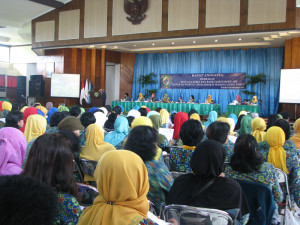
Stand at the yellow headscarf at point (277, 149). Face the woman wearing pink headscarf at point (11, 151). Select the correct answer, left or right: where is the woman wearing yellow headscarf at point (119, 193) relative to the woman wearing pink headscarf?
left

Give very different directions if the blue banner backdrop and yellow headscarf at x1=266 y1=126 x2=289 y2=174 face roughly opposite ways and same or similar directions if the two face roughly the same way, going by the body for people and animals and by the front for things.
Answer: very different directions

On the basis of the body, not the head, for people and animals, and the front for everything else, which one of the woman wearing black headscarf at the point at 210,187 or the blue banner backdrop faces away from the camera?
the woman wearing black headscarf

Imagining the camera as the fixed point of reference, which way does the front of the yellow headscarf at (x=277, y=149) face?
away from the camera

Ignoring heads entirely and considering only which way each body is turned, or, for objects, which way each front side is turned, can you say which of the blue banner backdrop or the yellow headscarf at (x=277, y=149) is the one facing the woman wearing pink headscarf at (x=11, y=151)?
the blue banner backdrop

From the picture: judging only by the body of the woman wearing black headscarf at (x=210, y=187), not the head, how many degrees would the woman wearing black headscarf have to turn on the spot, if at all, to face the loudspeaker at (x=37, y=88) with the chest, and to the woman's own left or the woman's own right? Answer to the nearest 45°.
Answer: approximately 45° to the woman's own left

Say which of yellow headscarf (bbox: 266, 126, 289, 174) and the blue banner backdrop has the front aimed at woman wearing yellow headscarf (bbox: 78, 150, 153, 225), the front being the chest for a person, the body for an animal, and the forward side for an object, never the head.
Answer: the blue banner backdrop

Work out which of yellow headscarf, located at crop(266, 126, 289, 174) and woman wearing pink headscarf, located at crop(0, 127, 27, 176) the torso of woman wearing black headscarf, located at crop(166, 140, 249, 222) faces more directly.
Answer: the yellow headscarf

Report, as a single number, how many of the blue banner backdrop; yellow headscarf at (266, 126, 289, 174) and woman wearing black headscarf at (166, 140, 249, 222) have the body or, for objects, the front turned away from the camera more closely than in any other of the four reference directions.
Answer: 2

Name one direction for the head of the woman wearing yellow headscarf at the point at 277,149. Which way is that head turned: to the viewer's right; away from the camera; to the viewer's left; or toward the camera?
away from the camera

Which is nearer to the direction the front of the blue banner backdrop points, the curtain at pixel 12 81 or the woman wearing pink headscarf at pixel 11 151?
the woman wearing pink headscarf

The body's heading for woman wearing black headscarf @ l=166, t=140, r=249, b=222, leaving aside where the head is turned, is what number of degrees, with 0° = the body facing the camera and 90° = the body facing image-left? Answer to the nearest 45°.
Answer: approximately 180°

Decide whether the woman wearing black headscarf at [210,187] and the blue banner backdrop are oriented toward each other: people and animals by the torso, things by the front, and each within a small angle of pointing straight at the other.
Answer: yes

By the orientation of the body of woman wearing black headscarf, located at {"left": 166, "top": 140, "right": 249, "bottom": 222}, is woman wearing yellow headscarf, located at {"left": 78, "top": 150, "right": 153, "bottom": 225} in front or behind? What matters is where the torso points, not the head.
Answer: behind

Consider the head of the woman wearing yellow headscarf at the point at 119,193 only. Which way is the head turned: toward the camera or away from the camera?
away from the camera

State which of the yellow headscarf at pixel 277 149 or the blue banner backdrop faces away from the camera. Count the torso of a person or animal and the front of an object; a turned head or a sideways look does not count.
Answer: the yellow headscarf

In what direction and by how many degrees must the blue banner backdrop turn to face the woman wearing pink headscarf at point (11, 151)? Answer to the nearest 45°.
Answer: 0° — it already faces them
